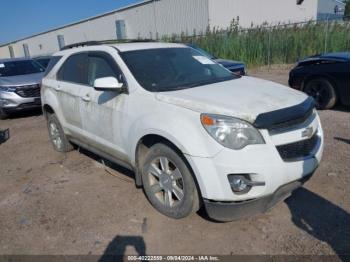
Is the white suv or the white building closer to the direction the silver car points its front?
the white suv

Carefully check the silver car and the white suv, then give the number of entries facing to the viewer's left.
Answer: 0

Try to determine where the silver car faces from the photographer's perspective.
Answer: facing the viewer and to the right of the viewer

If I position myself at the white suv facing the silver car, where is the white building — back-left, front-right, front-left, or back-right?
front-right

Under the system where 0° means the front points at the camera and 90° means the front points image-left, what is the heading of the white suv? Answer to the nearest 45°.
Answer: approximately 315°

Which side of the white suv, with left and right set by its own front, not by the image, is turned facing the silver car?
back

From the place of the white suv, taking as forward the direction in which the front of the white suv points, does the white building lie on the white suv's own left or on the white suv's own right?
on the white suv's own left

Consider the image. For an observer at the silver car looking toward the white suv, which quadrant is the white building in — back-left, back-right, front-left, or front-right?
back-left

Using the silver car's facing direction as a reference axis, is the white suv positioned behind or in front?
in front
